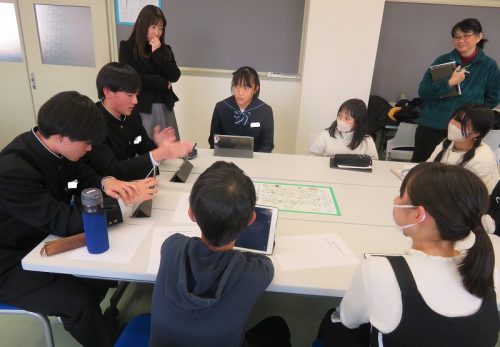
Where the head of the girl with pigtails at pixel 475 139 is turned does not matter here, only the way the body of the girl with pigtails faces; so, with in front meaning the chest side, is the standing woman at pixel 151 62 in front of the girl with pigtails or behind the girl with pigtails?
in front

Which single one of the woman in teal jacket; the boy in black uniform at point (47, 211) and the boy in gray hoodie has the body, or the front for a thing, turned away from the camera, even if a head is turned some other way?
the boy in gray hoodie

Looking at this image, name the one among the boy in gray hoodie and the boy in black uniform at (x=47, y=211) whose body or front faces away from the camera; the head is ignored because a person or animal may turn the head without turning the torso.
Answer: the boy in gray hoodie

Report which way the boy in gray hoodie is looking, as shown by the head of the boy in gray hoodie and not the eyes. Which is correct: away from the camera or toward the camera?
away from the camera

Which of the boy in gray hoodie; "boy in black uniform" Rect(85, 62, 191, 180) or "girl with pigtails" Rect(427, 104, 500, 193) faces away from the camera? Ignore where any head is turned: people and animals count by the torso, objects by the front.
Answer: the boy in gray hoodie

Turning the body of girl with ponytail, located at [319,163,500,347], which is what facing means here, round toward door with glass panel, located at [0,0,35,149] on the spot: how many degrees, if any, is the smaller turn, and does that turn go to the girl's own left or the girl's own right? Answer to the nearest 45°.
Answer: approximately 45° to the girl's own left

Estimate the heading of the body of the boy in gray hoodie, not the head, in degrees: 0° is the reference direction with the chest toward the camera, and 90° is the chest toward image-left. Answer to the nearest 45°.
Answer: approximately 180°

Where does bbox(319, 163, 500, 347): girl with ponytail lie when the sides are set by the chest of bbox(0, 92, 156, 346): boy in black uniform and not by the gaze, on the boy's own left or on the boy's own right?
on the boy's own right

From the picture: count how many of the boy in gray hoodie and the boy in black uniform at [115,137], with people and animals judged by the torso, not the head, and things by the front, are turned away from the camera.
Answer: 1

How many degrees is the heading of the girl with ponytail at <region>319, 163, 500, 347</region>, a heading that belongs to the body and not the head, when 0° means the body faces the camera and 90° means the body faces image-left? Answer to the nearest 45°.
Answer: approximately 135°

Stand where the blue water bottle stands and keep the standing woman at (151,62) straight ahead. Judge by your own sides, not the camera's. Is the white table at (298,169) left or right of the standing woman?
right

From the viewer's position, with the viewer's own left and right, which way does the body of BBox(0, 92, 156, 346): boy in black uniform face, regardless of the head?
facing to the right of the viewer

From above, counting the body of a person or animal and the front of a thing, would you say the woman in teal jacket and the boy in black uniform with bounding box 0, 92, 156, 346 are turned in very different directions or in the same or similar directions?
very different directions
